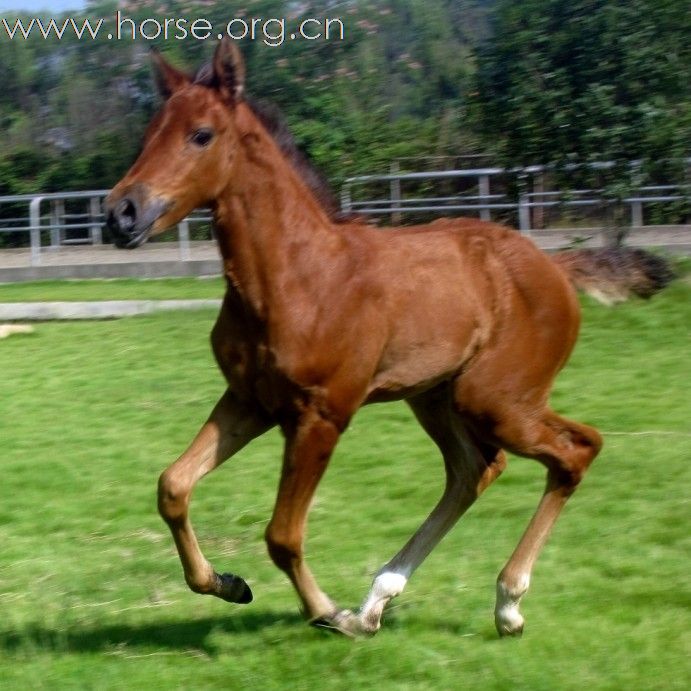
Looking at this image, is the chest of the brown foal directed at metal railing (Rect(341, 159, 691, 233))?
no

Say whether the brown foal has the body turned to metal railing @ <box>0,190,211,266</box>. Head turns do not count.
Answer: no

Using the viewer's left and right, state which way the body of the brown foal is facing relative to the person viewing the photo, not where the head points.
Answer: facing the viewer and to the left of the viewer

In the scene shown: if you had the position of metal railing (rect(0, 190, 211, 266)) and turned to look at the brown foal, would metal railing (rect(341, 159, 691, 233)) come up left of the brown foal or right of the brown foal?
left
